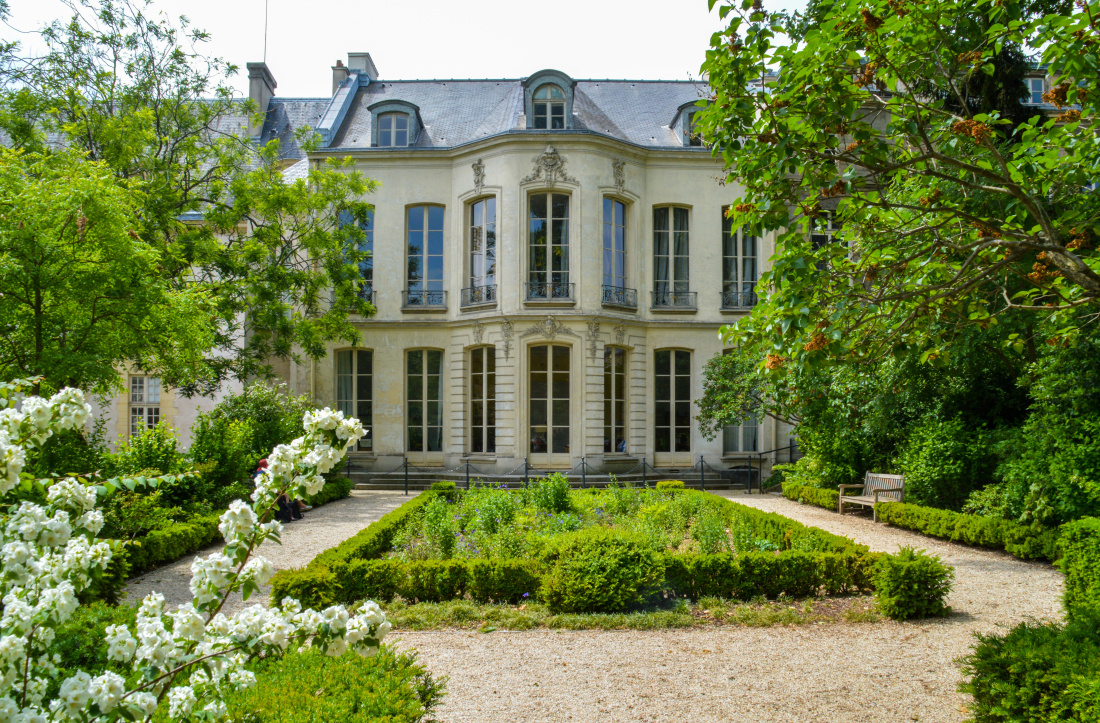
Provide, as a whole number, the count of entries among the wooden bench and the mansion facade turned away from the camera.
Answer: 0

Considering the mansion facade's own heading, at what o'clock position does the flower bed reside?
The flower bed is roughly at 12 o'clock from the mansion facade.

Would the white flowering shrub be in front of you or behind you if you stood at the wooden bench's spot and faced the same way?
in front

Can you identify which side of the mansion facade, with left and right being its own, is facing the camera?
front

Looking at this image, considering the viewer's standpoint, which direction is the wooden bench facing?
facing the viewer and to the left of the viewer

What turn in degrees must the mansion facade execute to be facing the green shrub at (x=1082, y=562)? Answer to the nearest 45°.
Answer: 0° — it already faces it

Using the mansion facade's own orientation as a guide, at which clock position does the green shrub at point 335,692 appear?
The green shrub is roughly at 12 o'clock from the mansion facade.

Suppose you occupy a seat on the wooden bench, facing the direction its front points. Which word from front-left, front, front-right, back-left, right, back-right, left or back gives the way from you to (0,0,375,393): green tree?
front-right

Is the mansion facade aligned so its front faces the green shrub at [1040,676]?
yes
